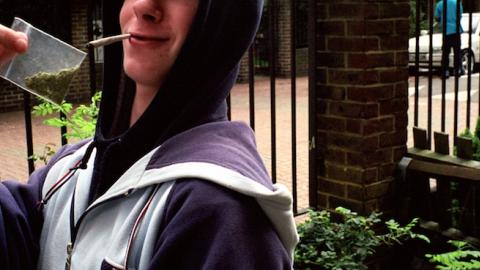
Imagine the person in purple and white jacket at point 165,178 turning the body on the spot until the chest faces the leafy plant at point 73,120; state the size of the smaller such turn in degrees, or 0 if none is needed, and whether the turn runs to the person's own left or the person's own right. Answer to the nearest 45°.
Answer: approximately 135° to the person's own right

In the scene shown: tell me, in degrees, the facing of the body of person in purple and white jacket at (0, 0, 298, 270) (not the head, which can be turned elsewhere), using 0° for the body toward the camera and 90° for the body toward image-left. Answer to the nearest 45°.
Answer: approximately 45°

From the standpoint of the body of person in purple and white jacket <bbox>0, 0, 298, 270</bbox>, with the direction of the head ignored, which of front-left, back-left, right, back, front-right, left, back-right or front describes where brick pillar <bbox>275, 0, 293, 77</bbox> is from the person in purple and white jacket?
back-right

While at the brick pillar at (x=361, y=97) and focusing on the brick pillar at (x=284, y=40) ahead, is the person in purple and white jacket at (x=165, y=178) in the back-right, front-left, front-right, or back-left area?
back-left

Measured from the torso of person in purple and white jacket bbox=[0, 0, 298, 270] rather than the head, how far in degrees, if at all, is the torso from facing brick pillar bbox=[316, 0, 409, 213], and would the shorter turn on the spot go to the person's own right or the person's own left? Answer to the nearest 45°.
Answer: approximately 180°

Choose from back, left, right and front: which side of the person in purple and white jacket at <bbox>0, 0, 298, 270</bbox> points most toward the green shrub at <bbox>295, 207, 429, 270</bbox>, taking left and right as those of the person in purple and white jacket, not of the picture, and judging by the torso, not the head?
back

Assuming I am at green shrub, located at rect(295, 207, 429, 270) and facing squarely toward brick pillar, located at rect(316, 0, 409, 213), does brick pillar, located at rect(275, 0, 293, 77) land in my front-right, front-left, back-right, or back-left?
front-left

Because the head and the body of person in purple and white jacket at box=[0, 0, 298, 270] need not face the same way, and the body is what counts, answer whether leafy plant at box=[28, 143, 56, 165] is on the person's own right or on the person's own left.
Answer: on the person's own right

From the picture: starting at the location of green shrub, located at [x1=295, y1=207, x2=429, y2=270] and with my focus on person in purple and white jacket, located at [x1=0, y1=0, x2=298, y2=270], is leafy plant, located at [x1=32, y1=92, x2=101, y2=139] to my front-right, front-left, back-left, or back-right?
front-right
